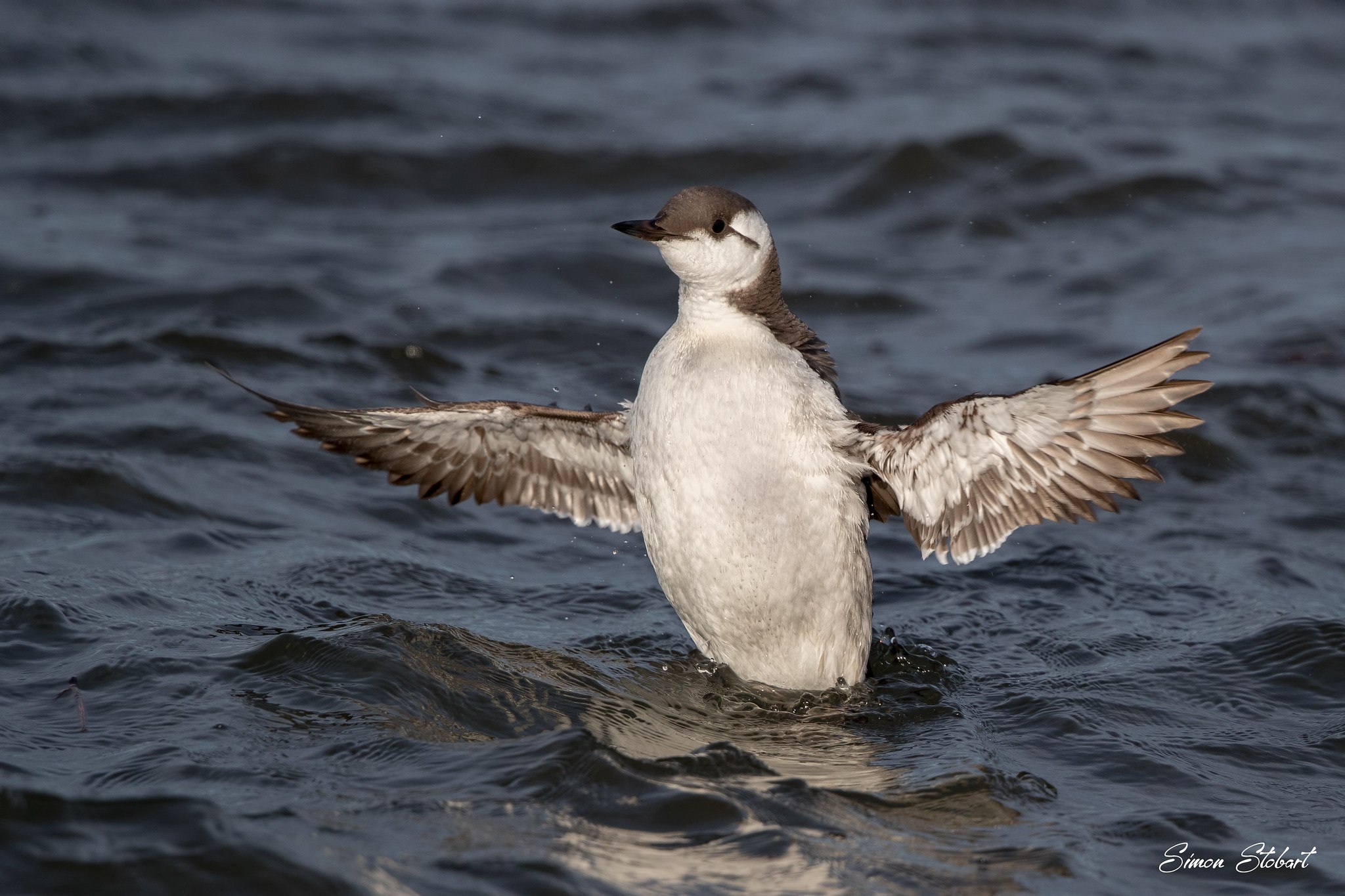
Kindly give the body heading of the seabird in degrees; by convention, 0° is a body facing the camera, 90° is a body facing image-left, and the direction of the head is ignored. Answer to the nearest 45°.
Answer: approximately 45°
